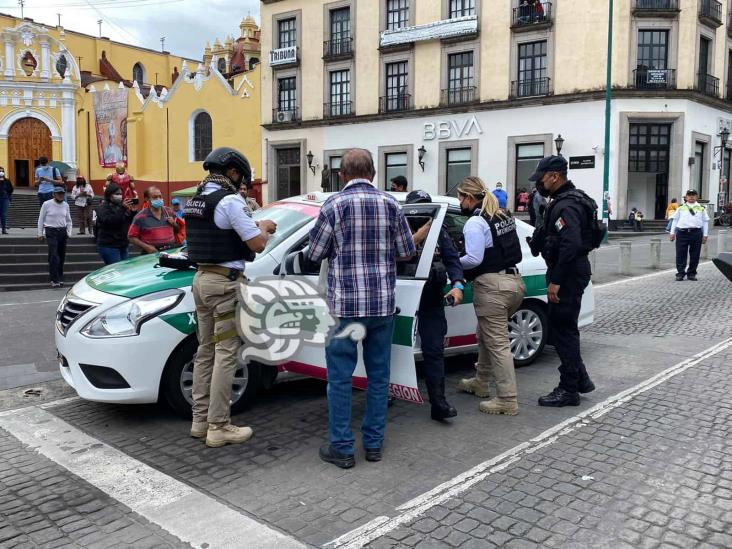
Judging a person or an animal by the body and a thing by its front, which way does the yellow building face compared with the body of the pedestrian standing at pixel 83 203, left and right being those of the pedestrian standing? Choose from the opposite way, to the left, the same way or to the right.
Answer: the same way

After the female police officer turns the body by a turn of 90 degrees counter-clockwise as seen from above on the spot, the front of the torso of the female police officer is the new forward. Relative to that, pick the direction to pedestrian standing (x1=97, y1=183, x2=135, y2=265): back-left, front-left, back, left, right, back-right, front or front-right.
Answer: right

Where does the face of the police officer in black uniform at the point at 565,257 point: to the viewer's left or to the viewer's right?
to the viewer's left

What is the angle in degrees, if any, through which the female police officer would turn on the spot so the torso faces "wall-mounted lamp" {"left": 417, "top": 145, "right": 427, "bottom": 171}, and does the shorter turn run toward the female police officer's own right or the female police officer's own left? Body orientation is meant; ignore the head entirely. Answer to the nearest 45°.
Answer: approximately 45° to the female police officer's own right

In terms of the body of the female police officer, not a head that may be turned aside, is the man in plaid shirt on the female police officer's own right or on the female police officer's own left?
on the female police officer's own left

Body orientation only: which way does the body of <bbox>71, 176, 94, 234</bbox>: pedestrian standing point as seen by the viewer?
toward the camera

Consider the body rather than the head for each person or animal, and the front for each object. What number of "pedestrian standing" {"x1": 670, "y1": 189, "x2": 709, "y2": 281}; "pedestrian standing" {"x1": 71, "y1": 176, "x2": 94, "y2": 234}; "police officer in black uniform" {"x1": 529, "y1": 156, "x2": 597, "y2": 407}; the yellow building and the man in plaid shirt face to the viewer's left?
1

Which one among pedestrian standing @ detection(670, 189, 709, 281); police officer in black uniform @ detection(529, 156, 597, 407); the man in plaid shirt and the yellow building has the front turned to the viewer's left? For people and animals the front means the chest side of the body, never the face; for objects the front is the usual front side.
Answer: the police officer in black uniform

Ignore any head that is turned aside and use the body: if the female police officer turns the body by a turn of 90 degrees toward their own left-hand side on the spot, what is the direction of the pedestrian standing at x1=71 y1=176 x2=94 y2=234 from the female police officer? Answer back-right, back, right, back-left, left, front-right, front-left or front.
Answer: right

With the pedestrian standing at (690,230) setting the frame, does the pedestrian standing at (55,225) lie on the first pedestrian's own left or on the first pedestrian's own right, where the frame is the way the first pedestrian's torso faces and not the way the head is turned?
on the first pedestrian's own right

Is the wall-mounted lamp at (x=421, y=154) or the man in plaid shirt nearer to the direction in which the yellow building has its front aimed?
the man in plaid shirt

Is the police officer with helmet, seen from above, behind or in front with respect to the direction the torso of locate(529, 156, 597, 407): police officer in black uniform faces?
in front

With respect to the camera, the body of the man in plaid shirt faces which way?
away from the camera

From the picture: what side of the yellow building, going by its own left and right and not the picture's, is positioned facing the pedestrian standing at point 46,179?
front

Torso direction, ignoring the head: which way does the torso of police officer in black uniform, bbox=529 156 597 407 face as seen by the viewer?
to the viewer's left

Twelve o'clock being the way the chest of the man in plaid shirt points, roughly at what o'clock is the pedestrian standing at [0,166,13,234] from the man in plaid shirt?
The pedestrian standing is roughly at 11 o'clock from the man in plaid shirt.

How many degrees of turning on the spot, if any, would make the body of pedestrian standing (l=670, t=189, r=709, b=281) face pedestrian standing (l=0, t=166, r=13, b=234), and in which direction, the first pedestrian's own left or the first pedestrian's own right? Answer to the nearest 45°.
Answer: approximately 90° to the first pedestrian's own right

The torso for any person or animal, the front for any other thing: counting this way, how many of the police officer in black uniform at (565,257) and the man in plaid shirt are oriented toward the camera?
0

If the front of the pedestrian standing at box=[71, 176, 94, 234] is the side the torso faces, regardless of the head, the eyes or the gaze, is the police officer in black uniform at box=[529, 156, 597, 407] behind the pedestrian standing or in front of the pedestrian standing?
in front

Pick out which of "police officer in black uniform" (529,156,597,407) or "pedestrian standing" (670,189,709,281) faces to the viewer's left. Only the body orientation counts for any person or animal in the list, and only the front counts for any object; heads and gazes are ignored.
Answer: the police officer in black uniform
